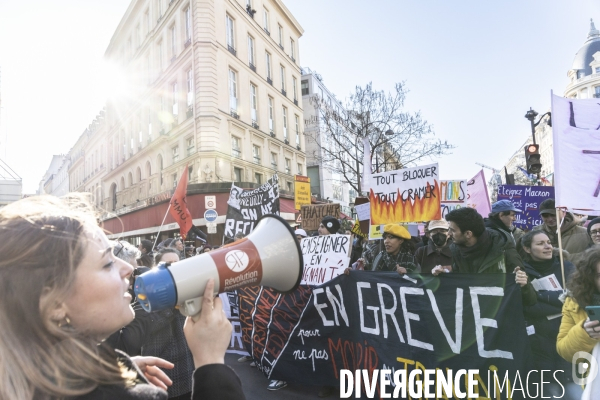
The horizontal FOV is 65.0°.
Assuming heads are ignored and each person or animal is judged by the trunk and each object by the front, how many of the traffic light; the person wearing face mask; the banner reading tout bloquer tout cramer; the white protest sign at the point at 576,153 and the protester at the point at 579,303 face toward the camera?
4

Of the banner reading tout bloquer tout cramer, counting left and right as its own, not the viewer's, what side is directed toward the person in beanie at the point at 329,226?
right

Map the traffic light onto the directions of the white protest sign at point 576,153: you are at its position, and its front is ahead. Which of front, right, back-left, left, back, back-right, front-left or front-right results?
back

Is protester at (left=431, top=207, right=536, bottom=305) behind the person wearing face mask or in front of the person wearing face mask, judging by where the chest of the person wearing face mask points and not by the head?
in front

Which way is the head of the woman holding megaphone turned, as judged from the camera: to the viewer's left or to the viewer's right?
to the viewer's right

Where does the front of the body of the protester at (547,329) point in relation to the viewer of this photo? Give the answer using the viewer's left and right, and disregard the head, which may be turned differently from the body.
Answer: facing the viewer and to the right of the viewer

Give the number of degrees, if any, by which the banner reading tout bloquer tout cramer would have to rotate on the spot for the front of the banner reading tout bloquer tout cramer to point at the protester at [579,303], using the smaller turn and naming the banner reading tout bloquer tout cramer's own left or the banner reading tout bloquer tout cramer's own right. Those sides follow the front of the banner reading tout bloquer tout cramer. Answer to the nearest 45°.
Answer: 0° — it already faces them

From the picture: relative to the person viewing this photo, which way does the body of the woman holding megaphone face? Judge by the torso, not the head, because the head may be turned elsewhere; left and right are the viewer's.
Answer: facing to the right of the viewer
